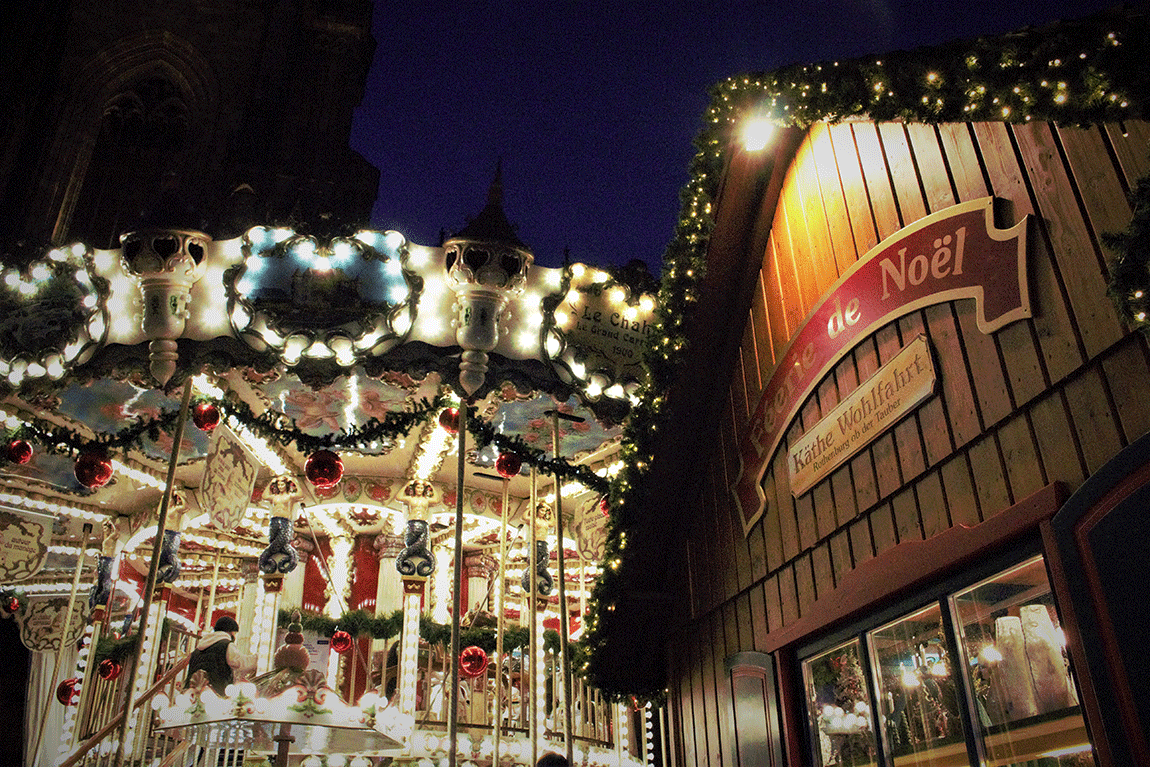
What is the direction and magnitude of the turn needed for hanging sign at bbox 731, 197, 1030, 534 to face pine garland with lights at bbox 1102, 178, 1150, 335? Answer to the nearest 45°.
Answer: approximately 90° to its left

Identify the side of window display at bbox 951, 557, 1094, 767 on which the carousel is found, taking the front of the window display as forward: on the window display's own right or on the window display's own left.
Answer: on the window display's own right

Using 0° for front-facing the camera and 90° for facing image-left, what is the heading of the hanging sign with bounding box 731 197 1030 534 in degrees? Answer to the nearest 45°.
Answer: approximately 45°

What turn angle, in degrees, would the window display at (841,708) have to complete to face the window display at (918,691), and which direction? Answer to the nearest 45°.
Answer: approximately 90° to its left
